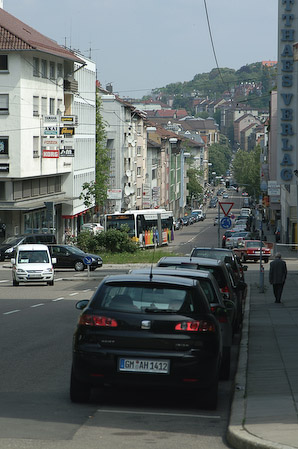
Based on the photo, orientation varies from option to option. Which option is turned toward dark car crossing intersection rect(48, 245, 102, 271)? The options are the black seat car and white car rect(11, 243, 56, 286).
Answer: the black seat car

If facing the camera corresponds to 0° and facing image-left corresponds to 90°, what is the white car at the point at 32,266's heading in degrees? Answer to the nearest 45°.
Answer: approximately 0°

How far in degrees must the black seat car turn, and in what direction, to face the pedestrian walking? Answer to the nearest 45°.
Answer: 0° — it already faces them

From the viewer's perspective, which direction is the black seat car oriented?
away from the camera

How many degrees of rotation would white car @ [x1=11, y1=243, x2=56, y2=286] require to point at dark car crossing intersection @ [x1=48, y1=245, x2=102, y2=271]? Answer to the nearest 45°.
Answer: approximately 180°

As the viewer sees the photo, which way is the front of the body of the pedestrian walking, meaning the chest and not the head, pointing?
away from the camera

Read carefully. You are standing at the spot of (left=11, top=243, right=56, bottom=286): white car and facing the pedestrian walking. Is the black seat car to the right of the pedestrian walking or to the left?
right

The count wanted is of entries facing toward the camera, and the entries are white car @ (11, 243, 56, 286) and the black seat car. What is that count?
1

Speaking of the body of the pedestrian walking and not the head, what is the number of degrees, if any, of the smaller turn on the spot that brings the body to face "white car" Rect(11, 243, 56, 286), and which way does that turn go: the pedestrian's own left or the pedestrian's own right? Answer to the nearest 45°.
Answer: approximately 45° to the pedestrian's own left
